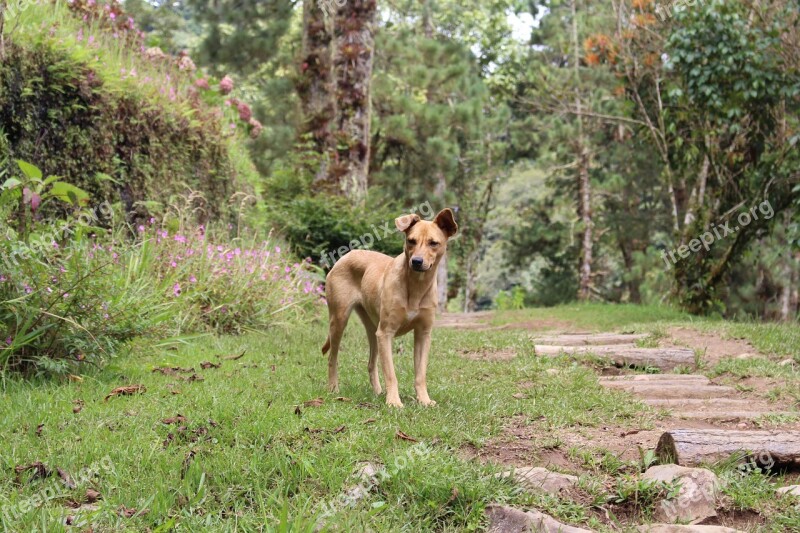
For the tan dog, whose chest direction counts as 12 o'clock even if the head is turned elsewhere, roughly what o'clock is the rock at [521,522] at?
The rock is roughly at 1 o'clock from the tan dog.

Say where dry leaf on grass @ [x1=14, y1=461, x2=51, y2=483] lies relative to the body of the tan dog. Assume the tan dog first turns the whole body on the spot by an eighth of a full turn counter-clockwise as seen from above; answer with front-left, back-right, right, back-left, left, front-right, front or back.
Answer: back-right

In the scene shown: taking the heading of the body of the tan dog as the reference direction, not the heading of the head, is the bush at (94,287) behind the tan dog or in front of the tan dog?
behind

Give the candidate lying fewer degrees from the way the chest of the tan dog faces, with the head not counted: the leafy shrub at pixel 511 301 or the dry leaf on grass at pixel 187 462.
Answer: the dry leaf on grass

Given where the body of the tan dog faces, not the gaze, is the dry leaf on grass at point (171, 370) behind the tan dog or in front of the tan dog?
behind

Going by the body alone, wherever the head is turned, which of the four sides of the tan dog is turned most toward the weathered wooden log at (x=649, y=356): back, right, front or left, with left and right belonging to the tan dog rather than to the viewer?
left

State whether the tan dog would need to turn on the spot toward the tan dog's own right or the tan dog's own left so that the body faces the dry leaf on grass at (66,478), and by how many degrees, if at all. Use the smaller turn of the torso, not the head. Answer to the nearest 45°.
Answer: approximately 90° to the tan dog's own right

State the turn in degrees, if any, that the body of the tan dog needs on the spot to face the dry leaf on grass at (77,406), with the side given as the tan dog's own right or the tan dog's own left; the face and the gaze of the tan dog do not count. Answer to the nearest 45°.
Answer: approximately 135° to the tan dog's own right

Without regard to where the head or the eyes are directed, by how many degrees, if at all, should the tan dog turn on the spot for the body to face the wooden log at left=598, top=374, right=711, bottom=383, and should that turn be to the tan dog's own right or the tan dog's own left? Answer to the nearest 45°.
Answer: approximately 90° to the tan dog's own left

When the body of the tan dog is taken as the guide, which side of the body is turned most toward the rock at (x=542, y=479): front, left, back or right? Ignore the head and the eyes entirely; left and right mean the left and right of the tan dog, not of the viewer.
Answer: front

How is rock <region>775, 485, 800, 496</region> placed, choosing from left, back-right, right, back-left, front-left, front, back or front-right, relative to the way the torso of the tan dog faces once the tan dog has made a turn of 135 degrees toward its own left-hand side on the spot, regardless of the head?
back-right

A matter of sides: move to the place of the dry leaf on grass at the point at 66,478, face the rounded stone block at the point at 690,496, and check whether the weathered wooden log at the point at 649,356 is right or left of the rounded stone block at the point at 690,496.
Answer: left

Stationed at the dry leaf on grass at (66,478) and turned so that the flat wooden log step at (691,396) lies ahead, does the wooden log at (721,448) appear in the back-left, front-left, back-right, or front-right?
front-right

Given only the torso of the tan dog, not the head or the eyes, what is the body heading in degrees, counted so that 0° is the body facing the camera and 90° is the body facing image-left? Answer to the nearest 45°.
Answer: approximately 315°
